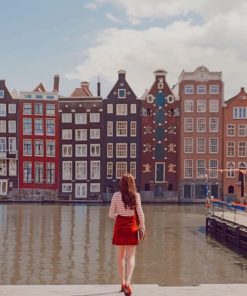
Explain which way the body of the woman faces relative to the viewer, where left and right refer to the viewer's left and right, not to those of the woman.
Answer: facing away from the viewer

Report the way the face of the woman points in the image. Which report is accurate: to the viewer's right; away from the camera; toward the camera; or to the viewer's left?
away from the camera
